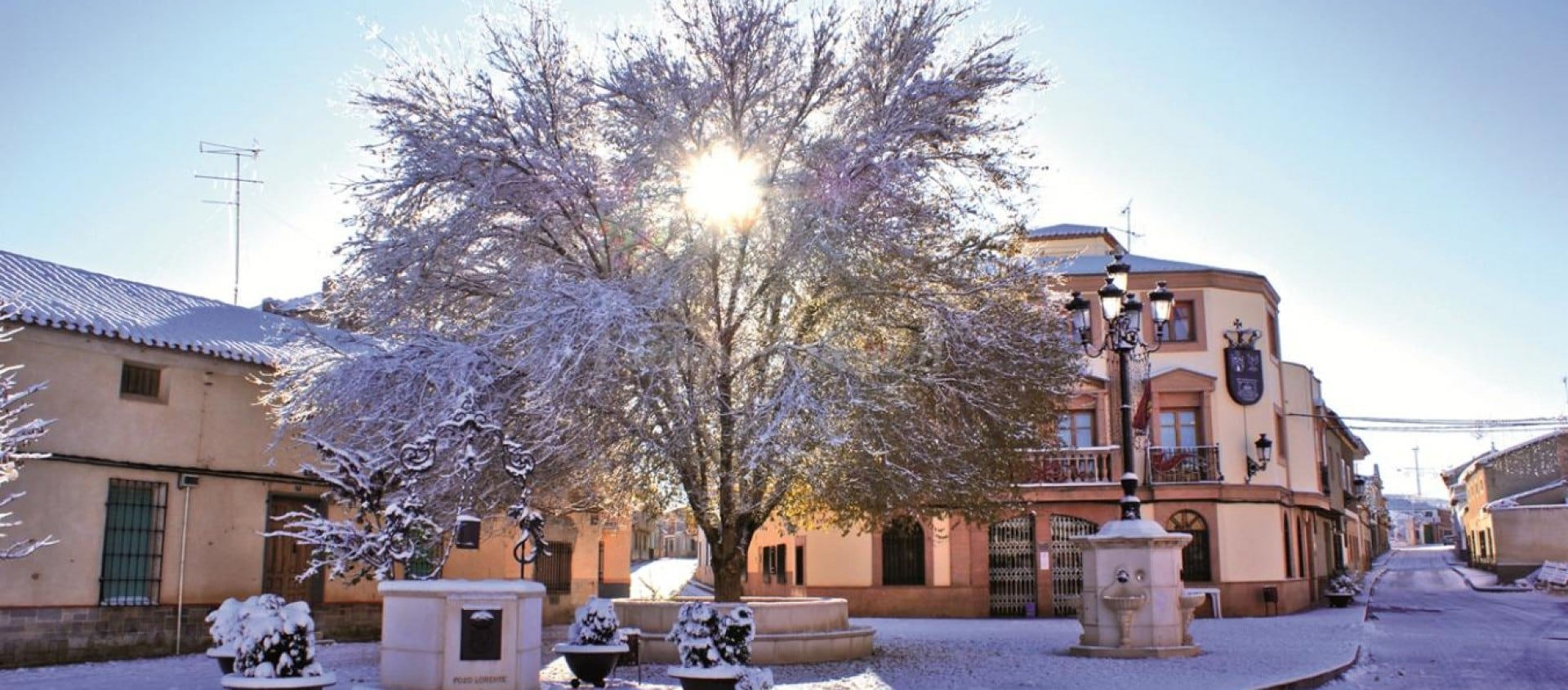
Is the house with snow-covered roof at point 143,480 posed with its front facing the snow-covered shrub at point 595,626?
yes

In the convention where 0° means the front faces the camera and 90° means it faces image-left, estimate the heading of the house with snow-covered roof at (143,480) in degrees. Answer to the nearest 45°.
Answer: approximately 315°

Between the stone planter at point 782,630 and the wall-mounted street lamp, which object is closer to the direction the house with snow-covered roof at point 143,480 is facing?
the stone planter

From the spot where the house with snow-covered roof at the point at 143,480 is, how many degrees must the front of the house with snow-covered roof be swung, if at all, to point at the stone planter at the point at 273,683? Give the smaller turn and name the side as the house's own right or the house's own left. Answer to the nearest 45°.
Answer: approximately 45° to the house's own right

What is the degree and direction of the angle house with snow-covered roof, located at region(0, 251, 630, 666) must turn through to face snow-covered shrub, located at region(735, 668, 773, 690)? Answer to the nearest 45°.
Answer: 0° — it already faces it

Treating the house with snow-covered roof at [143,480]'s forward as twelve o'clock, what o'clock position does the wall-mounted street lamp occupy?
The wall-mounted street lamp is roughly at 10 o'clock from the house with snow-covered roof.

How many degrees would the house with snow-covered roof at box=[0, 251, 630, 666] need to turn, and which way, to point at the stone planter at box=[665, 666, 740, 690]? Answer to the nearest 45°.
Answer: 0° — it already faces it
